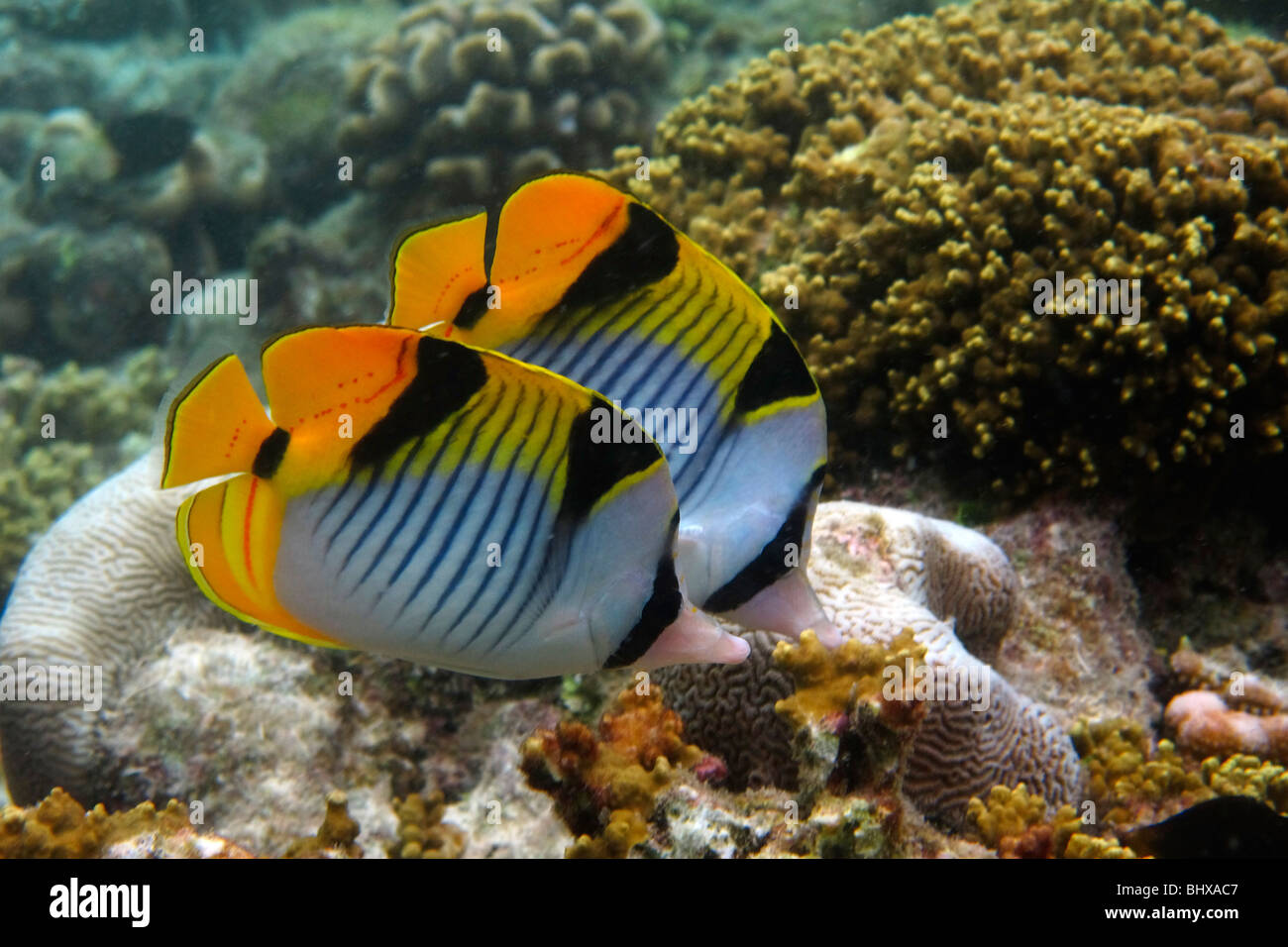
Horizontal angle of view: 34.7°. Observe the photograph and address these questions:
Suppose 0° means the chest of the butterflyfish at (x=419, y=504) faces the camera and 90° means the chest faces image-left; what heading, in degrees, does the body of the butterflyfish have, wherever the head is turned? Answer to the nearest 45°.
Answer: approximately 270°
